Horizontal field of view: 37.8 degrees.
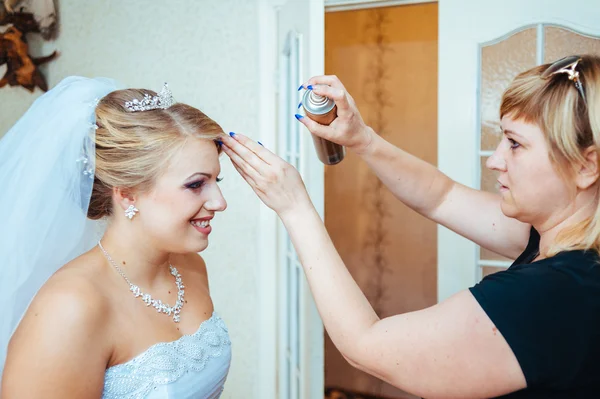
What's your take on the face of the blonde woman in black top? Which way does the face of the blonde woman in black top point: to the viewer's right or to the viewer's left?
to the viewer's left

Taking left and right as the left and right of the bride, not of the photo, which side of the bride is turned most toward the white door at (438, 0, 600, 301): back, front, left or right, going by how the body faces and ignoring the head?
left

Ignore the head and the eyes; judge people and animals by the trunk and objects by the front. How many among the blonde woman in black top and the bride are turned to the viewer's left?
1

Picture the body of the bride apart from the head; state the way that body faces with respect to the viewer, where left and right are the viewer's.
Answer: facing the viewer and to the right of the viewer

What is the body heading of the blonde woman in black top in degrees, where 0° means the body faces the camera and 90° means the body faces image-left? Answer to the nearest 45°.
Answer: approximately 90°

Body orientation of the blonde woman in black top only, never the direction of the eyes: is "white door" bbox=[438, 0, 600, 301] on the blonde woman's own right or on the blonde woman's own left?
on the blonde woman's own right

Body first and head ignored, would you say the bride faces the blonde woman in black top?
yes

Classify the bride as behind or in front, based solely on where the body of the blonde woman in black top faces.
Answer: in front

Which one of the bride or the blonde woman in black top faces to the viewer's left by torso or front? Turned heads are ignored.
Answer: the blonde woman in black top

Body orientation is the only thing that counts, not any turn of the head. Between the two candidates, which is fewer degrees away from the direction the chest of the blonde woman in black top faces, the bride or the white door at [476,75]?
the bride

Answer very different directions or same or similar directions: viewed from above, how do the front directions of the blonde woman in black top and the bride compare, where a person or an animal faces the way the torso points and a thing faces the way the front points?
very different directions
